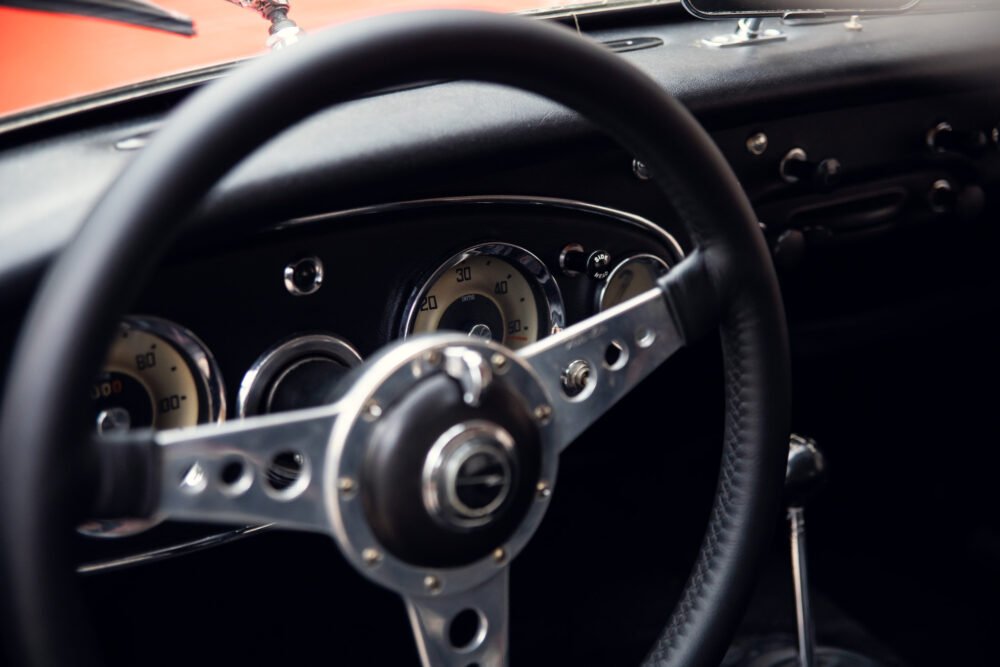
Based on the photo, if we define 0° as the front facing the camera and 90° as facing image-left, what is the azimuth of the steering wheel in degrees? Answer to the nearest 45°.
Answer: approximately 315°

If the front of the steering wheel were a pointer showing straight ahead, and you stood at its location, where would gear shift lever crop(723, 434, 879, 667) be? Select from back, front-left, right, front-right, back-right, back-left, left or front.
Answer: left
